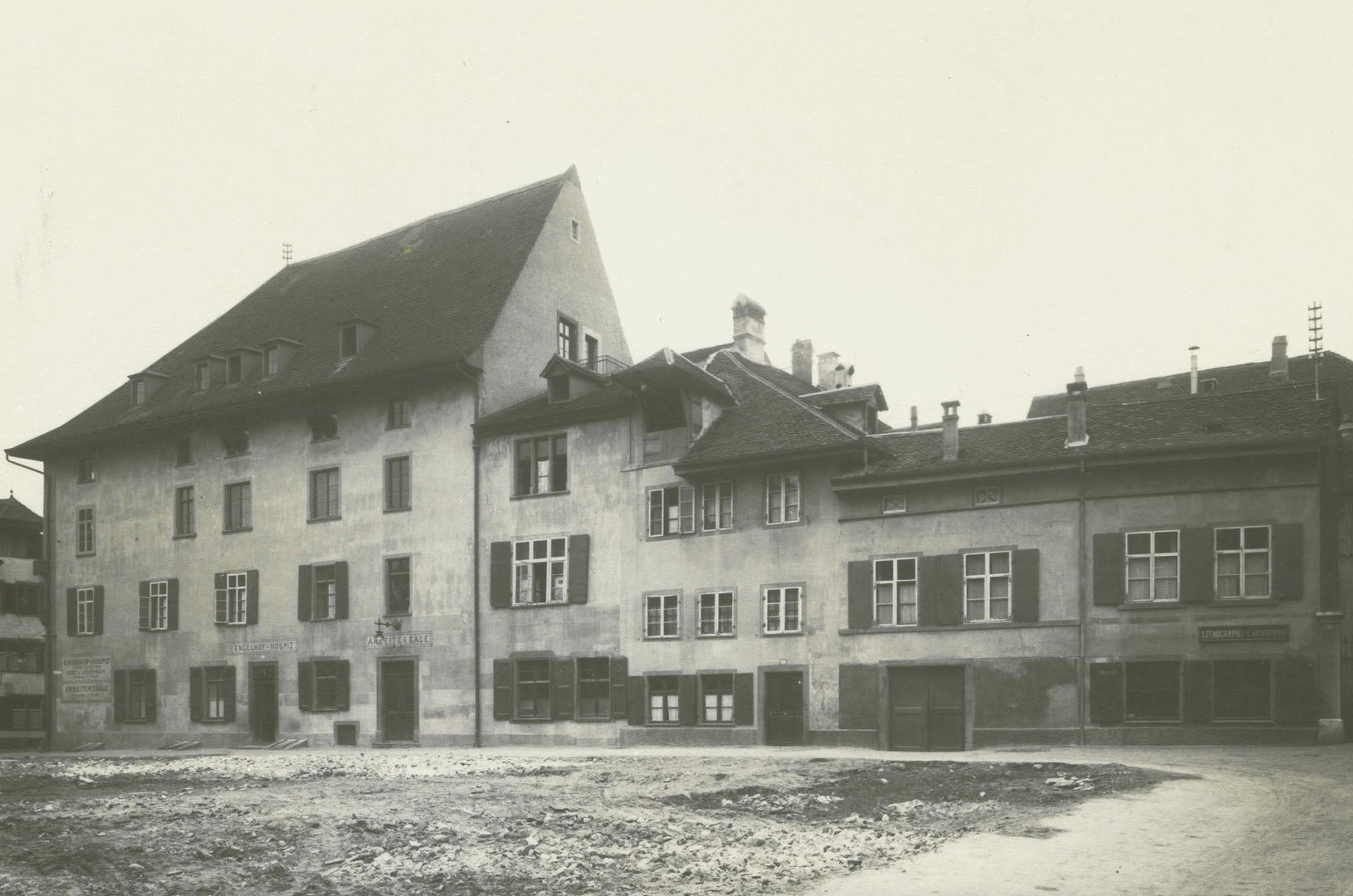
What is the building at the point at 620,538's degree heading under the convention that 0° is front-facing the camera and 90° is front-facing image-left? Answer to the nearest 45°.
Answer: approximately 0°
